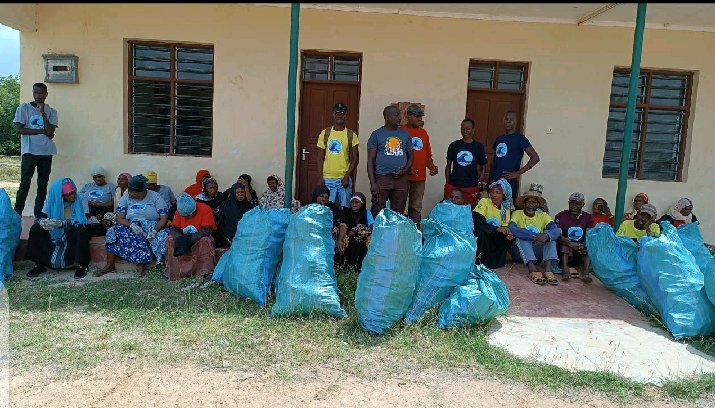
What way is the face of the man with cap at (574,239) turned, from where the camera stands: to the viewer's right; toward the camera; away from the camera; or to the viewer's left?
toward the camera

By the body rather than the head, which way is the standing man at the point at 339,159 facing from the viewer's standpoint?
toward the camera

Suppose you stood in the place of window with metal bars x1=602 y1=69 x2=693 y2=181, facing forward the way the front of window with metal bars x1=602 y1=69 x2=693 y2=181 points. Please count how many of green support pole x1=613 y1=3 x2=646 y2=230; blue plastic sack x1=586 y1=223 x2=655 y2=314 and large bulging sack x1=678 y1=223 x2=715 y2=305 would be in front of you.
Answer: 3

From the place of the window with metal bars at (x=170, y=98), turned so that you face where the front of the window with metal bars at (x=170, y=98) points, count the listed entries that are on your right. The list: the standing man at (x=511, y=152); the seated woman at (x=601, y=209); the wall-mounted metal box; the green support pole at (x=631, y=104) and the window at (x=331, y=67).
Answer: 1

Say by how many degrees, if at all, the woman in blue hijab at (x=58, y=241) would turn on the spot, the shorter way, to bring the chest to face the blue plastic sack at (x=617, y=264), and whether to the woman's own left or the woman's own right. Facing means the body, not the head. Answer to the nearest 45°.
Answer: approximately 45° to the woman's own left

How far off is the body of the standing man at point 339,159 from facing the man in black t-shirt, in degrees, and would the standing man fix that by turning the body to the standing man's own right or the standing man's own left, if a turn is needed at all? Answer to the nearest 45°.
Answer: approximately 90° to the standing man's own left

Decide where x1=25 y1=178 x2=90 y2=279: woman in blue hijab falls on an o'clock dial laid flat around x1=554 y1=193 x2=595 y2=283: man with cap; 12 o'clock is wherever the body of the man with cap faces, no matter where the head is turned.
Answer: The woman in blue hijab is roughly at 2 o'clock from the man with cap.

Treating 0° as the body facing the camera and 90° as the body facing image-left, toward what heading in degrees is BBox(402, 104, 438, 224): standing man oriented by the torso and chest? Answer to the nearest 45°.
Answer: approximately 315°

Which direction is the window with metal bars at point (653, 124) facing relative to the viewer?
toward the camera

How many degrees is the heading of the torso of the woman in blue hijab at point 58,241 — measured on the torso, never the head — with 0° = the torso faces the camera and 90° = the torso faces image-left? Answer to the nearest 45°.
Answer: approximately 0°

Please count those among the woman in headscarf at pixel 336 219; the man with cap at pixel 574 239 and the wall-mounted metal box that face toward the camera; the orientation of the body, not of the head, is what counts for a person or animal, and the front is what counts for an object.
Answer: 3

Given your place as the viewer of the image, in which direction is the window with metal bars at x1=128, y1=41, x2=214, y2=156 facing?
facing the viewer

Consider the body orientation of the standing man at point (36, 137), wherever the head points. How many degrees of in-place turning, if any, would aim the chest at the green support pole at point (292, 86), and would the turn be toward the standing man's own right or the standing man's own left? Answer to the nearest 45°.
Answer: approximately 45° to the standing man's own left

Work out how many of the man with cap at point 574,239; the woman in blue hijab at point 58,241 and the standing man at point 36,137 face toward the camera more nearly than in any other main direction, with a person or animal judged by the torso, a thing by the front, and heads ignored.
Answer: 3

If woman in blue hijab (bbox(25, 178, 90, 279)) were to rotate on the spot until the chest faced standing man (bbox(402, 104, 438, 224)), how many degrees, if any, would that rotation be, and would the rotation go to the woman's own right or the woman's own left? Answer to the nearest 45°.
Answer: approximately 90° to the woman's own left

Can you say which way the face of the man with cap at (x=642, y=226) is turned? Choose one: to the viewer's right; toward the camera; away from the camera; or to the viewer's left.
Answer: toward the camera

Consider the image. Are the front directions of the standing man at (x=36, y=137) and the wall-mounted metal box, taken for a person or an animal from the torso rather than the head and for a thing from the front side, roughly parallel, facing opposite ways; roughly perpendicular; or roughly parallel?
roughly parallel
